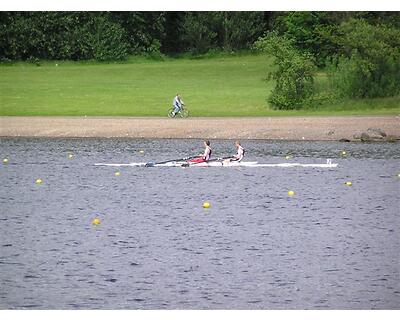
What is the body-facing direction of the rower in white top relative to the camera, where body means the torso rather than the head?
to the viewer's left
